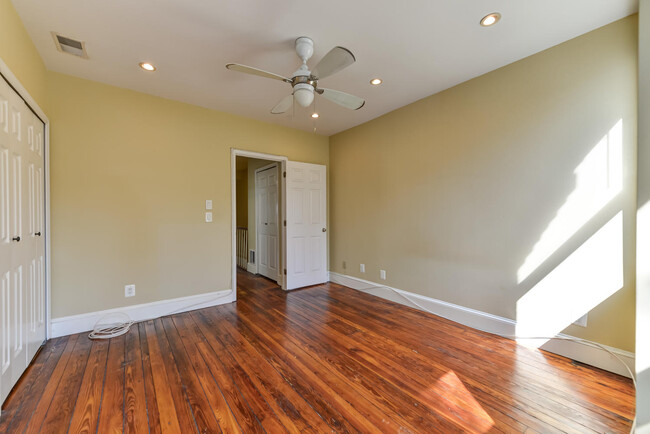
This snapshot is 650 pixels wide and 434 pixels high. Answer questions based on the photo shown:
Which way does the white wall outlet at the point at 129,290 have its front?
toward the camera

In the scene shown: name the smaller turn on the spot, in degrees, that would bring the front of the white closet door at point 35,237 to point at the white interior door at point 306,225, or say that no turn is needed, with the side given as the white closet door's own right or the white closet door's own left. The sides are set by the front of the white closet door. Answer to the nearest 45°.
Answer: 0° — it already faces it

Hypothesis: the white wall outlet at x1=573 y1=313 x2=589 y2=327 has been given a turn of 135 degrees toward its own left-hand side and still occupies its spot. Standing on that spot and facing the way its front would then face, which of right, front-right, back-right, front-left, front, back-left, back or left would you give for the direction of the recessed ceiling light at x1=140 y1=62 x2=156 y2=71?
back

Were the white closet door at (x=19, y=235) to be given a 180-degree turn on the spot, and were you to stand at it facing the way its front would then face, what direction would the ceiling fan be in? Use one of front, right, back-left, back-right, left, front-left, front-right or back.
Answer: back-left

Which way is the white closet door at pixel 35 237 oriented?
to the viewer's right

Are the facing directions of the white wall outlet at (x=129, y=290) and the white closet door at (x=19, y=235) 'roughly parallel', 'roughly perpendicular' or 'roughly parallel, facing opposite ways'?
roughly perpendicular

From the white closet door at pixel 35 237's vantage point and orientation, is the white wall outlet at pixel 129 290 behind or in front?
in front

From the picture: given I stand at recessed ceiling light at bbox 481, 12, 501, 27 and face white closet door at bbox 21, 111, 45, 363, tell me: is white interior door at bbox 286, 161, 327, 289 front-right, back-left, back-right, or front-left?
front-right

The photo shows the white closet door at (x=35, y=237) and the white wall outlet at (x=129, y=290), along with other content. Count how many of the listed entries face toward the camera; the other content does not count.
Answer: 1

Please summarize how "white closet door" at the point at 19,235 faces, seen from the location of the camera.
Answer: facing to the right of the viewer

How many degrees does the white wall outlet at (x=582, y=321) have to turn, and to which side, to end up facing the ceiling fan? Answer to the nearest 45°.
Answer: approximately 45° to its right
